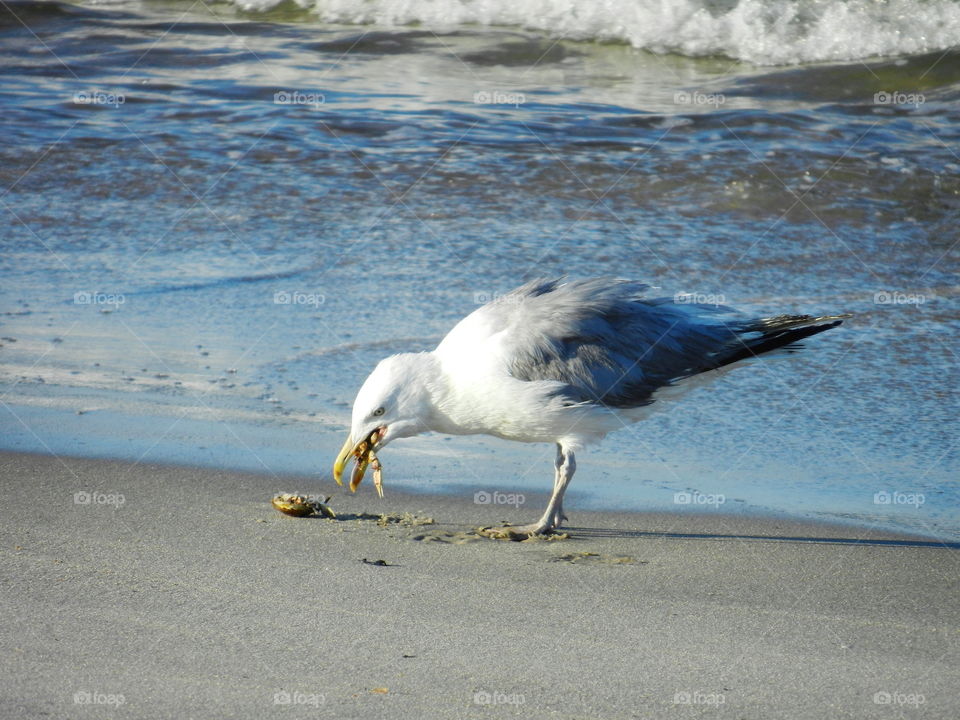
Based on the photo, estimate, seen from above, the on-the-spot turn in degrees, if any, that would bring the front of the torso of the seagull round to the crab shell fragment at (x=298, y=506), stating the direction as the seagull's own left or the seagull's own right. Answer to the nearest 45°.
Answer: approximately 45° to the seagull's own left

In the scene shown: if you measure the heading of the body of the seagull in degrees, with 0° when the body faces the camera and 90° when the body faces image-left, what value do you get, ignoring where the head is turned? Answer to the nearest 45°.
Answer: approximately 90°
